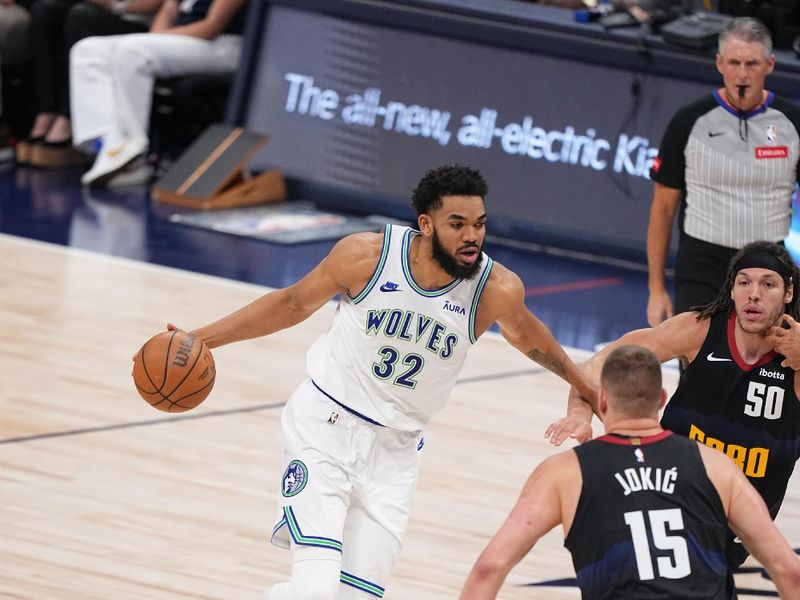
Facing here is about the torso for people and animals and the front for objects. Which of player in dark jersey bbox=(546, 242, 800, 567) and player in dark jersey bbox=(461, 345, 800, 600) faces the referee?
player in dark jersey bbox=(461, 345, 800, 600)

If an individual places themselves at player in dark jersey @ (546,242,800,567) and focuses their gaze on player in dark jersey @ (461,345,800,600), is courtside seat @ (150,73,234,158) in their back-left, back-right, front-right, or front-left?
back-right

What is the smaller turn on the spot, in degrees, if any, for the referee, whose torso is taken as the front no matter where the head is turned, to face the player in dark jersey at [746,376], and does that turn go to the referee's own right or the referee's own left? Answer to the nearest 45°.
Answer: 0° — they already face them

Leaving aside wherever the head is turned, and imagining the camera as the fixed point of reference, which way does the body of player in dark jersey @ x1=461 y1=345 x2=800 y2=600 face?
away from the camera

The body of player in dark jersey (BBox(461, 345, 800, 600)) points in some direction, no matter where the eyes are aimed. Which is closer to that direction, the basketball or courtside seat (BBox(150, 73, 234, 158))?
the courtside seat

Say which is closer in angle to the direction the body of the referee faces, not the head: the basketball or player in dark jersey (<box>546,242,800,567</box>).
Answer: the player in dark jersey

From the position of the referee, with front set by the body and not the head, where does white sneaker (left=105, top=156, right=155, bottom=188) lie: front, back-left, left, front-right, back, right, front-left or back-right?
back-right

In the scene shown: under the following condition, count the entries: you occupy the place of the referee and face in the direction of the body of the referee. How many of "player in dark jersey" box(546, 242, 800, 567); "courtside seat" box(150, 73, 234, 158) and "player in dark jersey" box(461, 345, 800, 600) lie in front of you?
2

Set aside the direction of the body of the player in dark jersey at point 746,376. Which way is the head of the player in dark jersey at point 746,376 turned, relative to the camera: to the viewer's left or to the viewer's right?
to the viewer's left

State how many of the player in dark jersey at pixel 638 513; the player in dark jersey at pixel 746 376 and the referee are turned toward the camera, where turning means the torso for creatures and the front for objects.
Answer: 2
